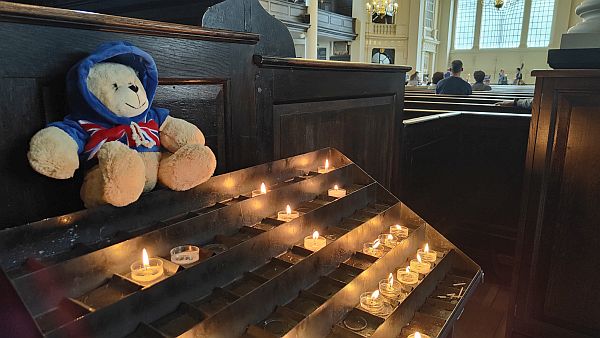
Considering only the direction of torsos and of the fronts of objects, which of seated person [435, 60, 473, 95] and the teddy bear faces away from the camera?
the seated person

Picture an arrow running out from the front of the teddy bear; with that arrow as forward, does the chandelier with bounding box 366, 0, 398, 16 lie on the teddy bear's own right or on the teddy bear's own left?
on the teddy bear's own left

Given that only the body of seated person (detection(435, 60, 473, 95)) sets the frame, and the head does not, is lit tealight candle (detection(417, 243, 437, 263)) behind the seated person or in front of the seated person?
behind

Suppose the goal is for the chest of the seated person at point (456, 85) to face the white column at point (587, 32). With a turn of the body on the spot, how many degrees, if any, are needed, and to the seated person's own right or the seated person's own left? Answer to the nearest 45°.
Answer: approximately 180°

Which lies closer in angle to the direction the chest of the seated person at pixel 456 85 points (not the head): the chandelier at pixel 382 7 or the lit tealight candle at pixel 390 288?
the chandelier

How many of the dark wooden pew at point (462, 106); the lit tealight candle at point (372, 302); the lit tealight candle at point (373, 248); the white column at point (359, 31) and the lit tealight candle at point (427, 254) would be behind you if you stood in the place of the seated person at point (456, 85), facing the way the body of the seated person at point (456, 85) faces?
4

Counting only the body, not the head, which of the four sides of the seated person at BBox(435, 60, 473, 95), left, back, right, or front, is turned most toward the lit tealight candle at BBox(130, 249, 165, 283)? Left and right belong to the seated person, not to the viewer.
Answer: back

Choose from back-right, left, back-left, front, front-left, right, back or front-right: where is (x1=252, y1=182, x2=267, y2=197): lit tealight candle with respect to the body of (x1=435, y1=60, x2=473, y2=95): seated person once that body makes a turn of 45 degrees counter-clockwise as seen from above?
back-left

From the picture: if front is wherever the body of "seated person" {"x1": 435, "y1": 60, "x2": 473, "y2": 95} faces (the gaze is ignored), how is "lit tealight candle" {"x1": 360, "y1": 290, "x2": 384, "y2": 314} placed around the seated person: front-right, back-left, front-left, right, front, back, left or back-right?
back

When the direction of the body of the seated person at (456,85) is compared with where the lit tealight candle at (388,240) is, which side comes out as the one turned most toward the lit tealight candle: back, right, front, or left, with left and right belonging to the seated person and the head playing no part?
back

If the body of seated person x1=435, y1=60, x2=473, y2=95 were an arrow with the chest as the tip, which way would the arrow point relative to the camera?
away from the camera

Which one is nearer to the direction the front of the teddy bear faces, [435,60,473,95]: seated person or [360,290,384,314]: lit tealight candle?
the lit tealight candle

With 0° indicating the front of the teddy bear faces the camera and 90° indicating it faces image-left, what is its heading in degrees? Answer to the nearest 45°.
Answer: approximately 315°

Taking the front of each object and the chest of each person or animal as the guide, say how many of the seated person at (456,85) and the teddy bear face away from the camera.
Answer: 1
